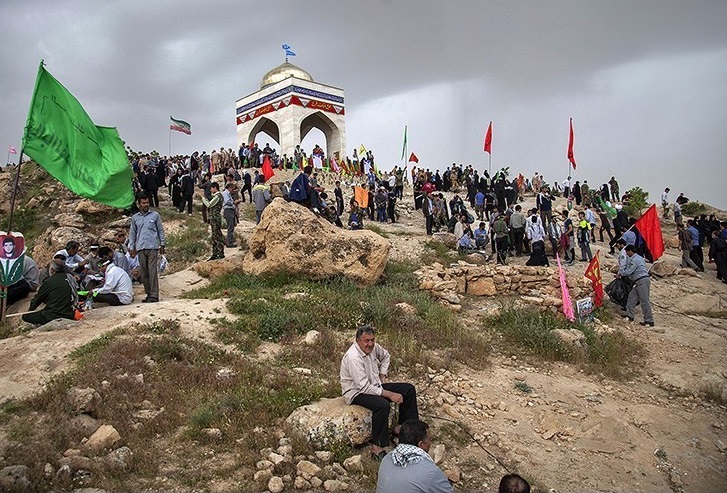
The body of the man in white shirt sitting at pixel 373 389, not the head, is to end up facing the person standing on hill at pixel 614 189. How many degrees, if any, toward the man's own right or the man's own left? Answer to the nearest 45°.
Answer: approximately 90° to the man's own left

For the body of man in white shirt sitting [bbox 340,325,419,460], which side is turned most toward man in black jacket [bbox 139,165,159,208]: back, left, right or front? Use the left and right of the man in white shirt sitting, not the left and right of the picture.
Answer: back

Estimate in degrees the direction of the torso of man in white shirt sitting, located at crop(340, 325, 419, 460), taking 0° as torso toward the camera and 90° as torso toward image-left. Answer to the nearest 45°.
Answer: approximately 315°

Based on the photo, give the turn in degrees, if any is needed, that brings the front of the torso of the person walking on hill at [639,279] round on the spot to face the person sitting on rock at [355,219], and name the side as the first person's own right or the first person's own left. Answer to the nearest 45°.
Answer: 0° — they already face them

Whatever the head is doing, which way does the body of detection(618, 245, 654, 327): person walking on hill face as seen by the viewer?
to the viewer's left

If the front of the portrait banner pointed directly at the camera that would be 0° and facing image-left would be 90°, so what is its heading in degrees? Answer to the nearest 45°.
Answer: approximately 0°

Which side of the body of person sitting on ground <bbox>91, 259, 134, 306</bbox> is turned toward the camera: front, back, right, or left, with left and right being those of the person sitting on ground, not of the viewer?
left

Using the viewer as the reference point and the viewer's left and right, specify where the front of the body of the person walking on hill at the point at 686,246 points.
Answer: facing to the left of the viewer

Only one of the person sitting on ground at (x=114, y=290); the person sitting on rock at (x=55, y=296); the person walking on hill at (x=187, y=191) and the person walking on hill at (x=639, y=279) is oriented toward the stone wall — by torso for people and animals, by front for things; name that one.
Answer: the person walking on hill at (x=639, y=279)

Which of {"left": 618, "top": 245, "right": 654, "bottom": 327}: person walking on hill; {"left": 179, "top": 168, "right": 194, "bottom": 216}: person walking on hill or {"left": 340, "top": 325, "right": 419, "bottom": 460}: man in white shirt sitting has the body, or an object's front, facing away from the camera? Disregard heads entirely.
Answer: {"left": 179, "top": 168, "right": 194, "bottom": 216}: person walking on hill

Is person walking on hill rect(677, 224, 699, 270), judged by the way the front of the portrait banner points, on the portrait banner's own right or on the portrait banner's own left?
on the portrait banner's own left

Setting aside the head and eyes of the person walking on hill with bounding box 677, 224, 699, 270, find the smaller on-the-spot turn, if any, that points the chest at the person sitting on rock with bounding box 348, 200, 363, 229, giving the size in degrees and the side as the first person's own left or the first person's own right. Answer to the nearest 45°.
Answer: approximately 45° to the first person's own left
